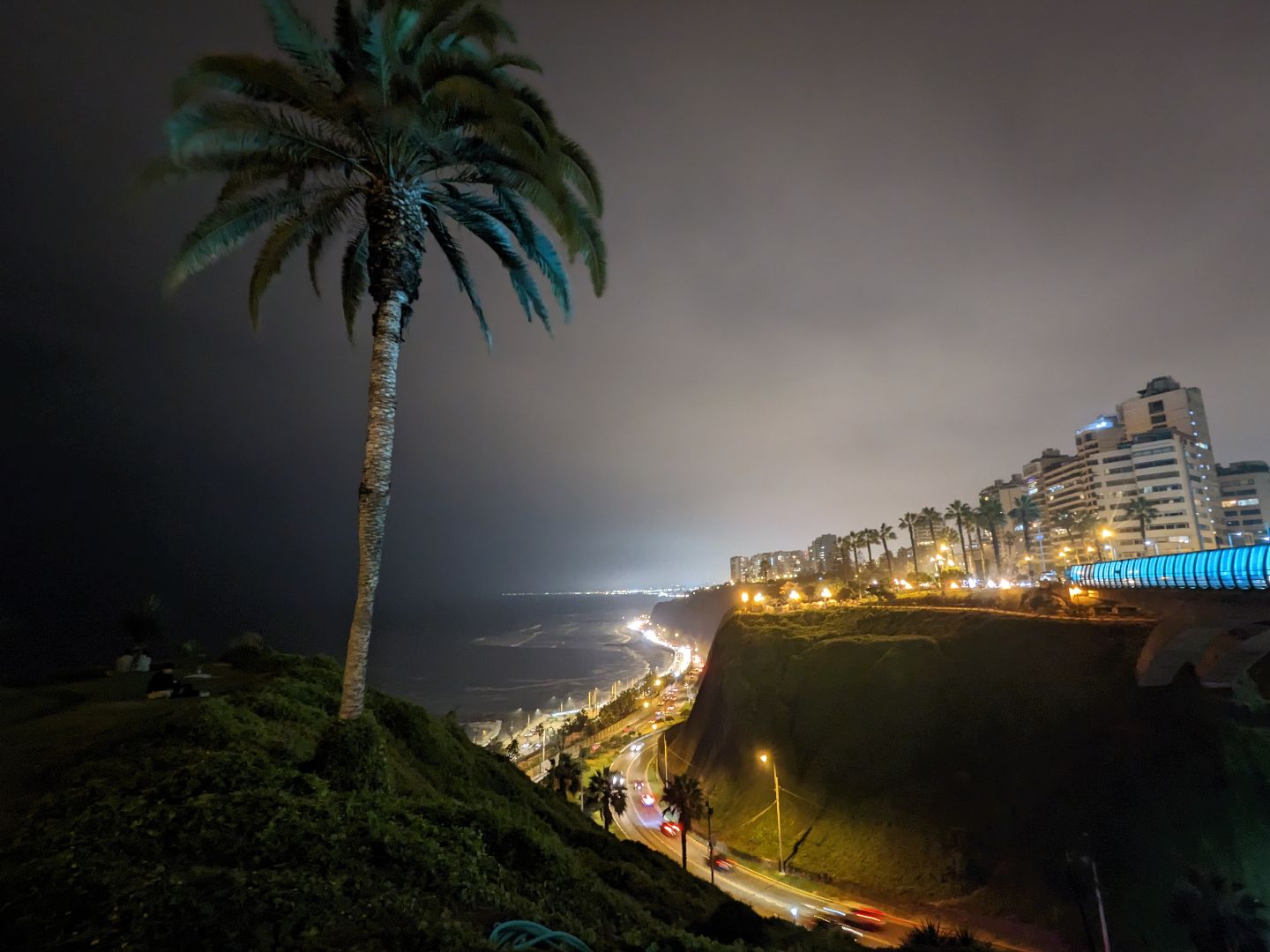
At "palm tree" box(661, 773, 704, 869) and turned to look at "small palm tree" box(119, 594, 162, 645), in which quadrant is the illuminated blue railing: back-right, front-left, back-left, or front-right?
back-left

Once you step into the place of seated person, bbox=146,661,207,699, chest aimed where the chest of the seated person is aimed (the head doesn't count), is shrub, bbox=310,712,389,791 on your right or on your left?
on your right

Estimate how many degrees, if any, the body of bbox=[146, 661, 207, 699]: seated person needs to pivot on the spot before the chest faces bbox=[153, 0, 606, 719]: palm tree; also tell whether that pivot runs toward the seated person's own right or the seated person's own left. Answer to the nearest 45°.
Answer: approximately 90° to the seated person's own right

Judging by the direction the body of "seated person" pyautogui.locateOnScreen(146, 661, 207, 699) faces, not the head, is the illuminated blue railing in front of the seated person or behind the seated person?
in front

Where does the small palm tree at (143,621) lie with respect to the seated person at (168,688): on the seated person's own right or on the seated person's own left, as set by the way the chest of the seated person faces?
on the seated person's own left

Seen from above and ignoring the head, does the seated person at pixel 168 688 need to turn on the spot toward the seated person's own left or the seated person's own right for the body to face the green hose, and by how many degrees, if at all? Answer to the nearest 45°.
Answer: approximately 90° to the seated person's own right
